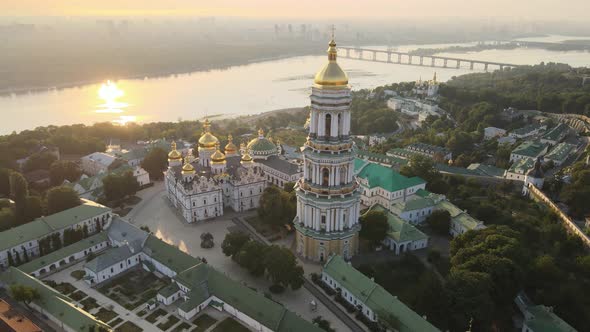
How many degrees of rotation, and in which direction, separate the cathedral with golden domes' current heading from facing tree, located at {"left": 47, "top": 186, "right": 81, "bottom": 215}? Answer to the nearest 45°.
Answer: approximately 135° to its right

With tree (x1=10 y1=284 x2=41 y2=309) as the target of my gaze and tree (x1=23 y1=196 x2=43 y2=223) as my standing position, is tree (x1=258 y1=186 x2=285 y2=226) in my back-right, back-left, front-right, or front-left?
front-left

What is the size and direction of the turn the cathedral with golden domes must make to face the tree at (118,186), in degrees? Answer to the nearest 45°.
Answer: approximately 135° to its right

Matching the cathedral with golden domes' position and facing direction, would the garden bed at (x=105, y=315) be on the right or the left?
on its right

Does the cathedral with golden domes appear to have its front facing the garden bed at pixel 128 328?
no

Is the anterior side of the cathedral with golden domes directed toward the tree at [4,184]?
no

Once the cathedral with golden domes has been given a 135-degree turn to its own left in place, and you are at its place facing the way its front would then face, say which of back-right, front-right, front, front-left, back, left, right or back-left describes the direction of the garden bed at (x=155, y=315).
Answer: back

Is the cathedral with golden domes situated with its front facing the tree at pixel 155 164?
no

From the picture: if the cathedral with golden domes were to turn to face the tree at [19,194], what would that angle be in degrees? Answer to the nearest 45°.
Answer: approximately 135° to its right

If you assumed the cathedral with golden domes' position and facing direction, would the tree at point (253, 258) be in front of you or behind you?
in front

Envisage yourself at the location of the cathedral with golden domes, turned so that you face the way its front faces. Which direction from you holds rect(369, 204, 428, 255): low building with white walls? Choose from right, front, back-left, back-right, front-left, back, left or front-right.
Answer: front

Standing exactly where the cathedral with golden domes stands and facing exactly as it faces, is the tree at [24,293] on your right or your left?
on your right

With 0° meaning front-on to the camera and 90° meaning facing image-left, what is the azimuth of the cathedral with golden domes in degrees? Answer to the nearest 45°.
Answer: approximately 315°

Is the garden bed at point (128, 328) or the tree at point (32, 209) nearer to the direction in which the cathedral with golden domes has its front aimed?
the garden bed

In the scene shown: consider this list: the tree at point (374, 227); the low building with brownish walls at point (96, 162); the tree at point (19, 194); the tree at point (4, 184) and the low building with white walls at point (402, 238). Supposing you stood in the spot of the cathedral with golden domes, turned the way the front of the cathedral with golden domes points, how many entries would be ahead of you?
2

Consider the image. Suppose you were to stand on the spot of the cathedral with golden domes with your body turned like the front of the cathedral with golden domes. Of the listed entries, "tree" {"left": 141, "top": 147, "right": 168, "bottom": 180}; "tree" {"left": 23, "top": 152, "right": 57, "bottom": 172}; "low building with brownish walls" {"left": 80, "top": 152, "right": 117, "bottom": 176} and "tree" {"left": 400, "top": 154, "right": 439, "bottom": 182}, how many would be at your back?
3
